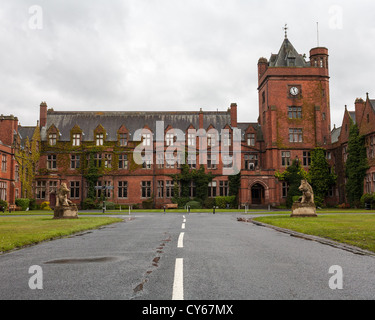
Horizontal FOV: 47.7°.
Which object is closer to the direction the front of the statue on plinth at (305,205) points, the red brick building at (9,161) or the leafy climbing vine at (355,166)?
the red brick building

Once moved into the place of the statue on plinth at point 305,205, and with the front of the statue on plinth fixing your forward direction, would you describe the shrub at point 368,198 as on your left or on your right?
on your right

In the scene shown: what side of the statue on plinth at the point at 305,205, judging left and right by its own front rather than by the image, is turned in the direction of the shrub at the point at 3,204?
front

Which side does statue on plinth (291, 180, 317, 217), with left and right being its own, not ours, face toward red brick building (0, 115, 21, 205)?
front

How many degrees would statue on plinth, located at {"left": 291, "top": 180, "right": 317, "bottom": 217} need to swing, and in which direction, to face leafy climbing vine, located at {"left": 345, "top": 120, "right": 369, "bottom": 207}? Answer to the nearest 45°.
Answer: approximately 90° to its right

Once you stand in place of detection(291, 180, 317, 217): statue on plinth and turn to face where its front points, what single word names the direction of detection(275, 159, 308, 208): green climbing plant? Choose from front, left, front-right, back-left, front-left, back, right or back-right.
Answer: right

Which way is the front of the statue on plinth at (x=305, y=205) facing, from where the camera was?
facing to the left of the viewer

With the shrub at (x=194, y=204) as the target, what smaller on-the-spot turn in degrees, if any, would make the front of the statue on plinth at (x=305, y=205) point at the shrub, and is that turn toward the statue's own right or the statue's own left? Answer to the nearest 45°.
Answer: approximately 45° to the statue's own right

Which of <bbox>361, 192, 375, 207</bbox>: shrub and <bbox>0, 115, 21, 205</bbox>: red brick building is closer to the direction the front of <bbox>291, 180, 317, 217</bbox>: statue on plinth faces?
the red brick building

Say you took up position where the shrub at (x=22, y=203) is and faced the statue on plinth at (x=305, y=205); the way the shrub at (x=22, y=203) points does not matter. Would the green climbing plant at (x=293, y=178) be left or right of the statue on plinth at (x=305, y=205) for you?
left
